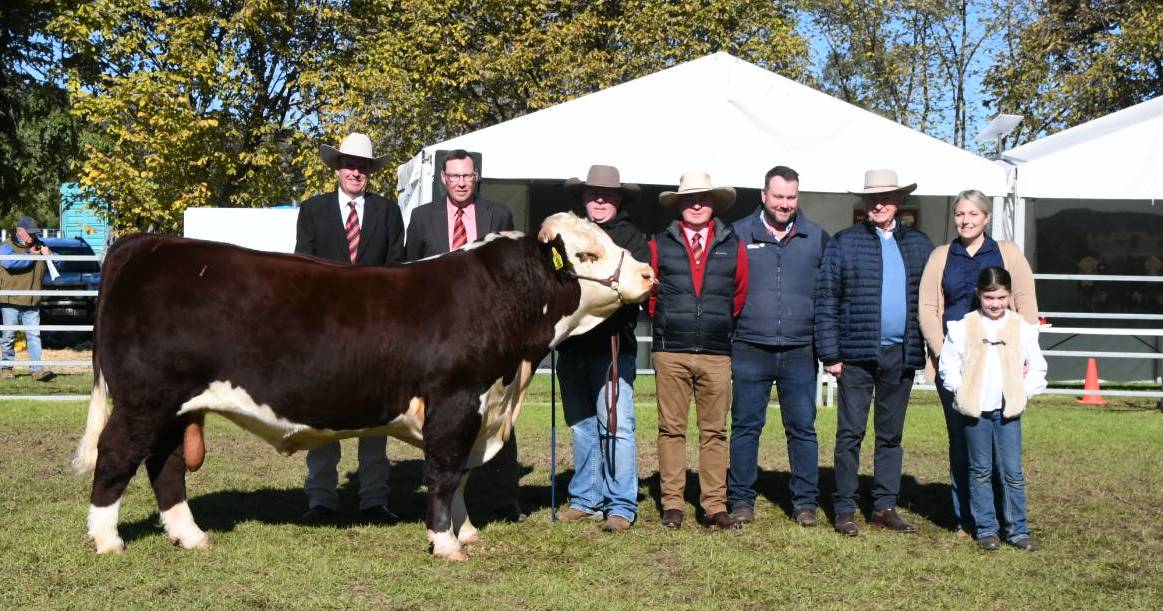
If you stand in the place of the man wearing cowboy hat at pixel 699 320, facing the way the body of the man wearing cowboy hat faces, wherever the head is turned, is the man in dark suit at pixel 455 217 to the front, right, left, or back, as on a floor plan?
right

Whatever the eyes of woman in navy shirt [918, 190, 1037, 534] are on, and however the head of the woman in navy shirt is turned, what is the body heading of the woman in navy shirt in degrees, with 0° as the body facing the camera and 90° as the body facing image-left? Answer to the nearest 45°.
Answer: approximately 0°

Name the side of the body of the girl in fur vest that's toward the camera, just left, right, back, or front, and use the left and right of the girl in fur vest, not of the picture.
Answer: front

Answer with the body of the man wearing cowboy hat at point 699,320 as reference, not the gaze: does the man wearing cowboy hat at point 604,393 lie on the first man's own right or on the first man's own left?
on the first man's own right

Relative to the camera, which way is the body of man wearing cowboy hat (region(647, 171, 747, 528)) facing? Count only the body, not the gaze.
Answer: toward the camera

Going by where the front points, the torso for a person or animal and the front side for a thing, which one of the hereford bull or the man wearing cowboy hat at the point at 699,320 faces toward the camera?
the man wearing cowboy hat

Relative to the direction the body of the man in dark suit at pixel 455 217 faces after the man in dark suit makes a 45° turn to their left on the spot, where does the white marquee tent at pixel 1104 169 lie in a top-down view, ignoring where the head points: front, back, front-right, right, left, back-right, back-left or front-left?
left

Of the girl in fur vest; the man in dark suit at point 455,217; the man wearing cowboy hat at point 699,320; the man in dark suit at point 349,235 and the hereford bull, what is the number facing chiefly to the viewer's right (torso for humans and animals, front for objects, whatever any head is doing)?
1

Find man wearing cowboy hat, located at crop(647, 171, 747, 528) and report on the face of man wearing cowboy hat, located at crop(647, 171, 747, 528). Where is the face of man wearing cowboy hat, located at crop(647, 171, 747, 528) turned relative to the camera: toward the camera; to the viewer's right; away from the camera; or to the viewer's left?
toward the camera

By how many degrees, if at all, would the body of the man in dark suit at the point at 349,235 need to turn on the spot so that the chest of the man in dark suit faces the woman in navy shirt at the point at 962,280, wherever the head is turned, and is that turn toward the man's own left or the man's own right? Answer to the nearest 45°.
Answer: approximately 90° to the man's own left

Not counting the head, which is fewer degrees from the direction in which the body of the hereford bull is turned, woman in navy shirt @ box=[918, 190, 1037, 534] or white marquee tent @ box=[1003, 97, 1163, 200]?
the woman in navy shirt

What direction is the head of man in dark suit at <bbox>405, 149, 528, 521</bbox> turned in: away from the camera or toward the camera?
toward the camera

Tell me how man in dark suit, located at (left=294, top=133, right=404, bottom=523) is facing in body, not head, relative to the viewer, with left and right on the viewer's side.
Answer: facing the viewer

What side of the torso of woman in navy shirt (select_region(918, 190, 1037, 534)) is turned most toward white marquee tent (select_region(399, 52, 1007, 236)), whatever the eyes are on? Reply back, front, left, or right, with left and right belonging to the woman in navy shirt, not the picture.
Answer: back

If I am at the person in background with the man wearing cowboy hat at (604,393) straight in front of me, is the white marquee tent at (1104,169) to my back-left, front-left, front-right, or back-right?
front-left

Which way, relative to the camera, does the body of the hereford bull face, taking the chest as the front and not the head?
to the viewer's right

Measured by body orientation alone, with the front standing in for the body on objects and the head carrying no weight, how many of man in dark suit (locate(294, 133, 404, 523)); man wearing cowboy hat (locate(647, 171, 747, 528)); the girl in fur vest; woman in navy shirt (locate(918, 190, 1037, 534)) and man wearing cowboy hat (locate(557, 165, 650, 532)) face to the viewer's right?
0
